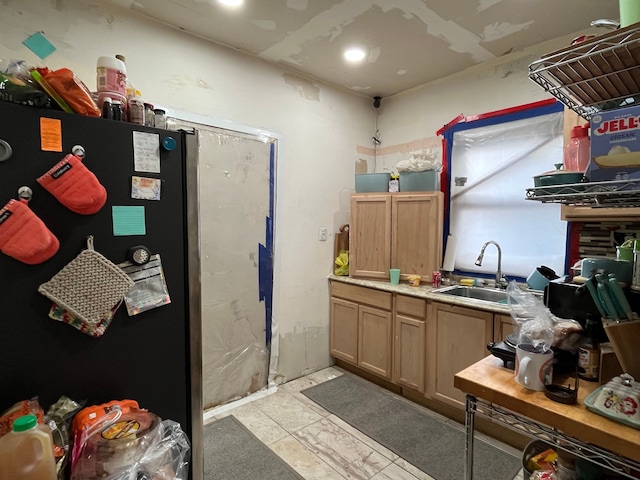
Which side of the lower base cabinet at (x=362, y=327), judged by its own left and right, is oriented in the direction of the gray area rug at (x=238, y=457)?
front

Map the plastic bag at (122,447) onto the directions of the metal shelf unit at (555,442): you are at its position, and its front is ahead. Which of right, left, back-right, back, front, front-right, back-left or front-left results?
front

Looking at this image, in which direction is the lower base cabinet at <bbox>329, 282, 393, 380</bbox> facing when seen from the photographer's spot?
facing the viewer and to the left of the viewer

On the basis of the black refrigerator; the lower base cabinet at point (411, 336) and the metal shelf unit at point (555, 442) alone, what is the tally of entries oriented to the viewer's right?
1

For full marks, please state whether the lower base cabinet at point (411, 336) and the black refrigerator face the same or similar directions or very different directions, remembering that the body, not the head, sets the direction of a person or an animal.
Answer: very different directions

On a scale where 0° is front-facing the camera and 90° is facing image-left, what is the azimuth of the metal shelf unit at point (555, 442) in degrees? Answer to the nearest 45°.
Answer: approximately 45°

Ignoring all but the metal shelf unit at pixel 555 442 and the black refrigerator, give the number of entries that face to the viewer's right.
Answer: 1

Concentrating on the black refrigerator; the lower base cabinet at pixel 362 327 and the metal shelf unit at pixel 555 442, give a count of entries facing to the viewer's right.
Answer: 1

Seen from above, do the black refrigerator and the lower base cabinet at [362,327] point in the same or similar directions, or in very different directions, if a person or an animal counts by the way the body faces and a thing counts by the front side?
very different directions

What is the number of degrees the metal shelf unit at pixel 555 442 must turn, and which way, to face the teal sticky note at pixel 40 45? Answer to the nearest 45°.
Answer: approximately 45° to its right

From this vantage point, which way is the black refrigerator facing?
to the viewer's right

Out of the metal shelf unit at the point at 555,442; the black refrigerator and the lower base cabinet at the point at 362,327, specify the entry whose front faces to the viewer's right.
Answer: the black refrigerator

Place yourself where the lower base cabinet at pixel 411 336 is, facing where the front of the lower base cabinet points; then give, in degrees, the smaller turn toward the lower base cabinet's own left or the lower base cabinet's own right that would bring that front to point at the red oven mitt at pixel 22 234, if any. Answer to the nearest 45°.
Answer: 0° — it already faces it
